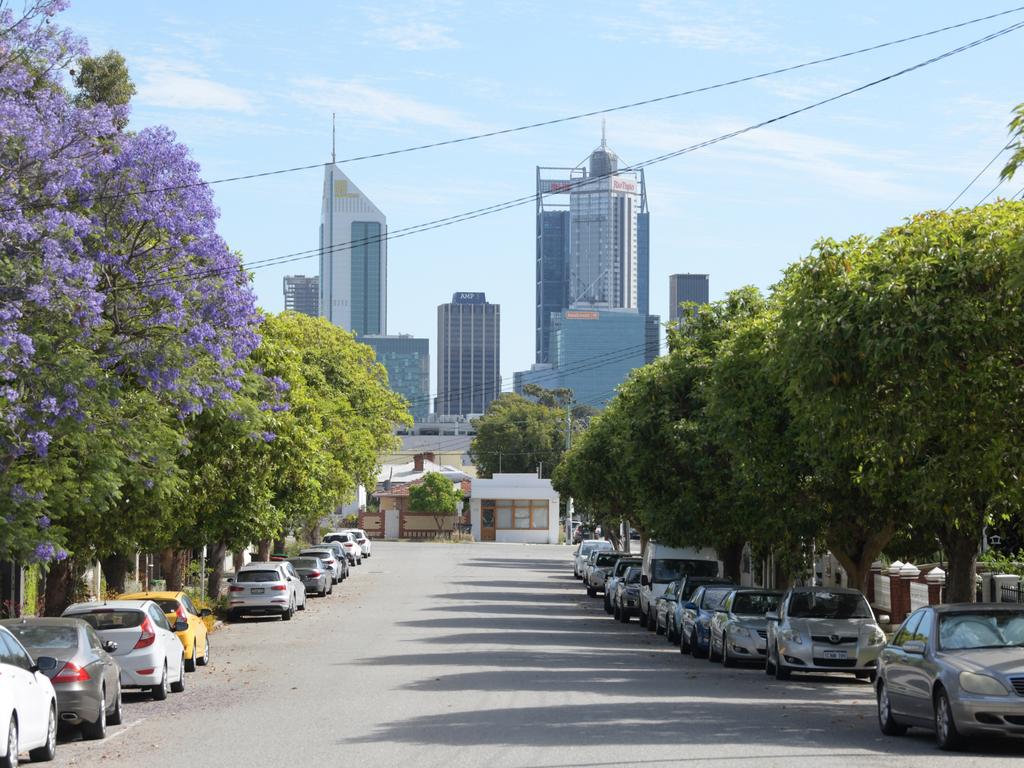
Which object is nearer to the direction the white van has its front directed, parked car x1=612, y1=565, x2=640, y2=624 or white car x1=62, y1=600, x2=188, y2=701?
the white car

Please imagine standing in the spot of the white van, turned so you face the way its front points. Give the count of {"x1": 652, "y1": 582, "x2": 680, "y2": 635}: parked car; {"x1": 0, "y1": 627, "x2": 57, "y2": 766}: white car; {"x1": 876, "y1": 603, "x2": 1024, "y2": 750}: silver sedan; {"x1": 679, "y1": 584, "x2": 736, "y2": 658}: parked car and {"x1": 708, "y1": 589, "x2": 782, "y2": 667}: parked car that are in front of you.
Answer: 5

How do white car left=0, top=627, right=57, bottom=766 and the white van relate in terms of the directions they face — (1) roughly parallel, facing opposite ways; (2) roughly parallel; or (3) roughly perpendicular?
roughly parallel, facing opposite ways

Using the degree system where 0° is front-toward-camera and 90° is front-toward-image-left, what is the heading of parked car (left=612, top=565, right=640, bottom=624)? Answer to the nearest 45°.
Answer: approximately 0°

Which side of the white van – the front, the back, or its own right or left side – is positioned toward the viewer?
front

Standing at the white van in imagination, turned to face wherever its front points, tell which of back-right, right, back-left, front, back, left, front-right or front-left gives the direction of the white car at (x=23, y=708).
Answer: front

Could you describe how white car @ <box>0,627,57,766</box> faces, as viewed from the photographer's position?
facing away from the viewer and to the right of the viewer

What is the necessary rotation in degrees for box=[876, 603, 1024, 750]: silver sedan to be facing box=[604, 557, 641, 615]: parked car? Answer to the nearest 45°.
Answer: approximately 135° to its left

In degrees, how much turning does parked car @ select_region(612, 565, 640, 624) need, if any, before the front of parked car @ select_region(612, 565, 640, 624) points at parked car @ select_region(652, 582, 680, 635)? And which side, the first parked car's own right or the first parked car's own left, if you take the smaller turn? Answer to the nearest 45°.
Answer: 0° — it already faces it

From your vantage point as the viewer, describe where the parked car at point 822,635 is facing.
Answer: facing the viewer

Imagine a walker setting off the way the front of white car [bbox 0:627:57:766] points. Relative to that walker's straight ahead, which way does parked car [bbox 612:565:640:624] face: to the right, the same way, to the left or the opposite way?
the opposite way

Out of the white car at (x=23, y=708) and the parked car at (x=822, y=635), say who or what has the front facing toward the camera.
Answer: the parked car

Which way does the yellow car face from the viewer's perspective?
away from the camera

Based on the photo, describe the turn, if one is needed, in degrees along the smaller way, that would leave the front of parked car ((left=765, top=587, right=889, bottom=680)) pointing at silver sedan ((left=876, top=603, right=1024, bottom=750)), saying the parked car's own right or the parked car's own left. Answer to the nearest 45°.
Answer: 0° — it already faces it

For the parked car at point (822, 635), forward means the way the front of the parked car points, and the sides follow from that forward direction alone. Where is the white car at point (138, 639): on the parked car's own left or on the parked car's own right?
on the parked car's own right

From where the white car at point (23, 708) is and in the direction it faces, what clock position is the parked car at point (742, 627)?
The parked car is roughly at 12 o'clock from the white car.

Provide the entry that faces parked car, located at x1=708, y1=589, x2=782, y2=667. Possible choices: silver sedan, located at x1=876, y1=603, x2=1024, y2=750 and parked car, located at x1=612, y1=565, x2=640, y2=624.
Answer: parked car, located at x1=612, y1=565, x2=640, y2=624

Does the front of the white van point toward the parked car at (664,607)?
yes
